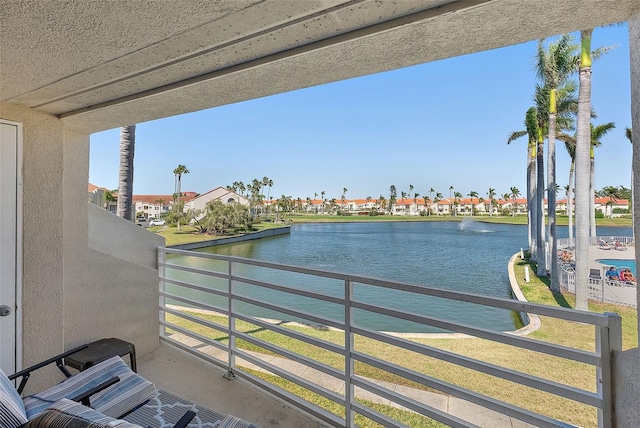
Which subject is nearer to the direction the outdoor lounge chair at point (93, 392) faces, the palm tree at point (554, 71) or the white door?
the palm tree

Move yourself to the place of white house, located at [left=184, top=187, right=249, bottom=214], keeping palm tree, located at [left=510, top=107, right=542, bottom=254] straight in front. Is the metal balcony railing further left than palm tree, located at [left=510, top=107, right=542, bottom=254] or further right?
right

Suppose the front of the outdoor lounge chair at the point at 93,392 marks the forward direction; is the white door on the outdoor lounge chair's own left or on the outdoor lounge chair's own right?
on the outdoor lounge chair's own left

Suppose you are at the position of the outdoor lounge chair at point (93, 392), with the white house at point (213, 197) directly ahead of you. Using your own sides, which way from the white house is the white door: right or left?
left

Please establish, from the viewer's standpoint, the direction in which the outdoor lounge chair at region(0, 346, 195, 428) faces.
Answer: facing away from the viewer and to the right of the viewer
